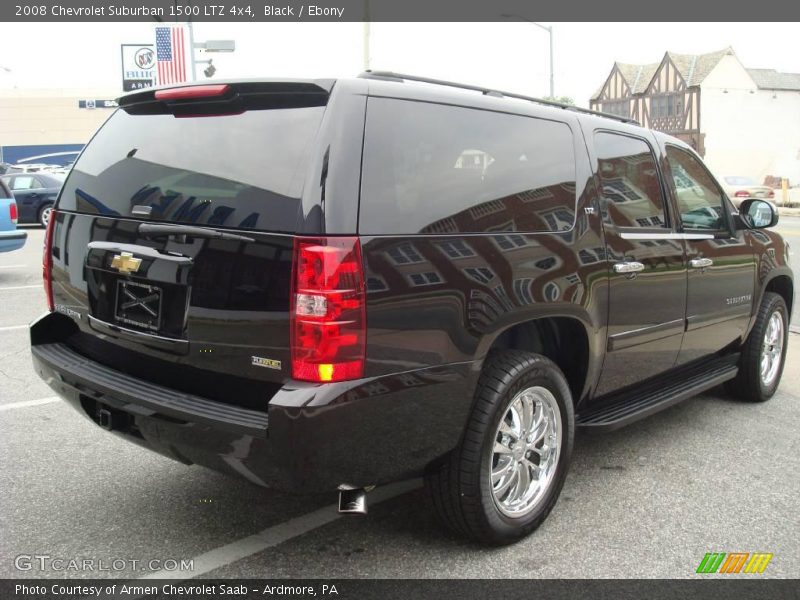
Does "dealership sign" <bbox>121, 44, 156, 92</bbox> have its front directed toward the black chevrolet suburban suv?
yes

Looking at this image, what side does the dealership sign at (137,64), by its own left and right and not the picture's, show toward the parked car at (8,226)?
front

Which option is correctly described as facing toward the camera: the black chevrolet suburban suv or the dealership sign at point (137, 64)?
the dealership sign

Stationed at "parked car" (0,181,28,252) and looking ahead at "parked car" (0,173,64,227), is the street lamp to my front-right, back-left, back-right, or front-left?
front-right

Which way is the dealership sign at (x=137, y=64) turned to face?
toward the camera

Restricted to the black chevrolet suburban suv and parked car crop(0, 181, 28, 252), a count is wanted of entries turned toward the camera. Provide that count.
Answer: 0

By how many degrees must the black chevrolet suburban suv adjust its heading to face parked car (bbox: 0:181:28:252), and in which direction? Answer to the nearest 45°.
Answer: approximately 90° to its left

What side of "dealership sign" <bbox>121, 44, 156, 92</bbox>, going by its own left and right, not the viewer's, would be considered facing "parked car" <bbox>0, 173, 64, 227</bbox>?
front

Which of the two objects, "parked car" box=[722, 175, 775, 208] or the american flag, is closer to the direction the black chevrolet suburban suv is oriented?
the parked car

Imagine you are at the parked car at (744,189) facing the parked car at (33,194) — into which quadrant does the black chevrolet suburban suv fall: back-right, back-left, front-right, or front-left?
front-left

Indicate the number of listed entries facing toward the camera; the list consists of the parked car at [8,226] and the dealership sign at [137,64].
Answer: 1

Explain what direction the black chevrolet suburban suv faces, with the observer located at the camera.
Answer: facing away from the viewer and to the right of the viewer

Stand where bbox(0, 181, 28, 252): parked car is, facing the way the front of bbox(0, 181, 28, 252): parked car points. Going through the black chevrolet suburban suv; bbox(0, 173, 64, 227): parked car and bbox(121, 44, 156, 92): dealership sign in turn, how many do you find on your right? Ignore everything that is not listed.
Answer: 2
